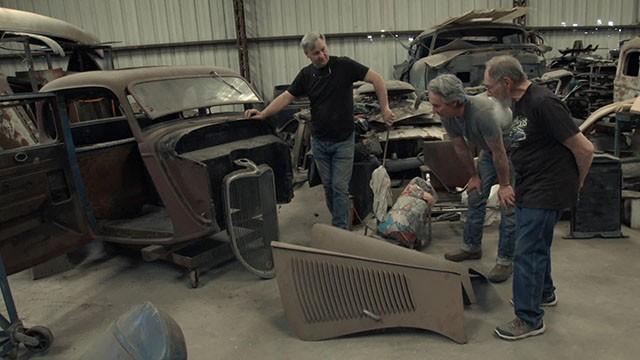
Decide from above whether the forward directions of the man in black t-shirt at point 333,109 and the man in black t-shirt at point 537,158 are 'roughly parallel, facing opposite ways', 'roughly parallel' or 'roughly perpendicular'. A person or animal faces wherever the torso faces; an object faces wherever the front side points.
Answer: roughly perpendicular

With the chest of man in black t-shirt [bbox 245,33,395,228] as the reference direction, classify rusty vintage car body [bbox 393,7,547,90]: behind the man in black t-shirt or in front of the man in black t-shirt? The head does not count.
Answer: behind

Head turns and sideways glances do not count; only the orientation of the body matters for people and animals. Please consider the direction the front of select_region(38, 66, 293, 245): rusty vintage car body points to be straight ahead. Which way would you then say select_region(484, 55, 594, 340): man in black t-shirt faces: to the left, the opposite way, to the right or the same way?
the opposite way

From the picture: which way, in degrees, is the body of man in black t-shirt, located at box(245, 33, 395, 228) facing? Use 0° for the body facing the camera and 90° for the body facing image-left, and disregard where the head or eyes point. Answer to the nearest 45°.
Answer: approximately 0°

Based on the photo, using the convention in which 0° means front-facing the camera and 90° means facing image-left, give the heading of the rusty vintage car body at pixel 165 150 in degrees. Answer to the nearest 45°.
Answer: approximately 315°

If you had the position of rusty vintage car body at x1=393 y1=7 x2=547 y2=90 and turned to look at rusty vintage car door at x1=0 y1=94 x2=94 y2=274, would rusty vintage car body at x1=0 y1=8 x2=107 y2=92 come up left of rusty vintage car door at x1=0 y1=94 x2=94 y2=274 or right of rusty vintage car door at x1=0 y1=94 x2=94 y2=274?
right

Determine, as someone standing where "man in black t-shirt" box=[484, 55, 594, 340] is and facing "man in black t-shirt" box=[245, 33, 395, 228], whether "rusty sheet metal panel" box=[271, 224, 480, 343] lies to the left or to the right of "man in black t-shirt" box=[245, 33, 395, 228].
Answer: left

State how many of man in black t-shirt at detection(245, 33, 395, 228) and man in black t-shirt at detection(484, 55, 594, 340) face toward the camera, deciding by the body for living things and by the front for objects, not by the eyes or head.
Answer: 1

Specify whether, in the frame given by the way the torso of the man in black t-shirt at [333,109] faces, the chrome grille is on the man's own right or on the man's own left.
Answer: on the man's own right

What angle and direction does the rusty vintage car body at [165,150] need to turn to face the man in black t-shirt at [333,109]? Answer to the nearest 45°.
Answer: approximately 45° to its left

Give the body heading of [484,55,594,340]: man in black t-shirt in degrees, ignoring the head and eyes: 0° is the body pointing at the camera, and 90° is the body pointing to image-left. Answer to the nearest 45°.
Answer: approximately 90°

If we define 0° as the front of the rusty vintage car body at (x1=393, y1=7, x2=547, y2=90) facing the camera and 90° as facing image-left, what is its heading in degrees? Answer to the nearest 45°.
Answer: approximately 45°

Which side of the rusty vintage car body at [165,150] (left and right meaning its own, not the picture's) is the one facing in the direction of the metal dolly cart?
right

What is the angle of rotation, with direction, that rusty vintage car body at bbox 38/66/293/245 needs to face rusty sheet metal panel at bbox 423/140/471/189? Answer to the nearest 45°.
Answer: approximately 45° to its left
